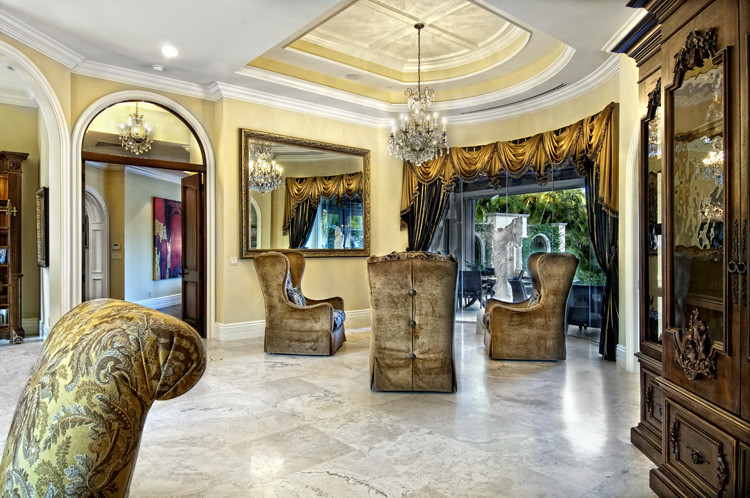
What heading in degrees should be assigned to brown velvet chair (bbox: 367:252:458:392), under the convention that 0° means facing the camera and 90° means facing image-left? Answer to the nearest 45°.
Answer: approximately 180°

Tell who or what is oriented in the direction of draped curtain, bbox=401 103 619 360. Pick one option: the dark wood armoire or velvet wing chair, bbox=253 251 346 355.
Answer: the velvet wing chair

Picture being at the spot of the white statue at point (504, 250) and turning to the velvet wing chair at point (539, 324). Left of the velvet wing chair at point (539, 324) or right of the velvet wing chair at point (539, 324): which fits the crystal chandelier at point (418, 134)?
right

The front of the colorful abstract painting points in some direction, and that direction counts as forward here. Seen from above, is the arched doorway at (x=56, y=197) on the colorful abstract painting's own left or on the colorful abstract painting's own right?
on the colorful abstract painting's own right

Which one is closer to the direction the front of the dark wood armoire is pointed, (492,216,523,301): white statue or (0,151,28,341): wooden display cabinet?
the wooden display cabinet

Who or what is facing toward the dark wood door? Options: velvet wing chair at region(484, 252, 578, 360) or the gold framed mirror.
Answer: the velvet wing chair

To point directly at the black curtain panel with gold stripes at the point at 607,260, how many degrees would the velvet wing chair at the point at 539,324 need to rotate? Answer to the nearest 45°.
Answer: approximately 135° to its right

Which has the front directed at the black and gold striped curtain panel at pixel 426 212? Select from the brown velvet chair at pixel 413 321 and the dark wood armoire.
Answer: the brown velvet chair
